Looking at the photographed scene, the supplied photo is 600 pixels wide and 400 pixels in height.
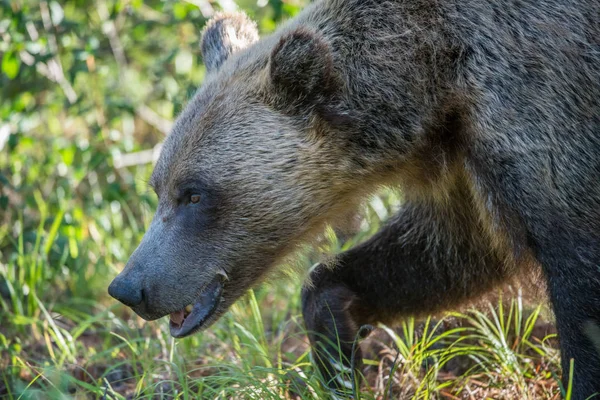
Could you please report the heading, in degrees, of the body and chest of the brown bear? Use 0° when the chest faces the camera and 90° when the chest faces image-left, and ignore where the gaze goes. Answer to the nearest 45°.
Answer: approximately 90°

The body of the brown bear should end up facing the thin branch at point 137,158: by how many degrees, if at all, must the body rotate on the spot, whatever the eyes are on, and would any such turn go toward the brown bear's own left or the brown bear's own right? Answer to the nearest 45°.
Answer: approximately 45° to the brown bear's own right

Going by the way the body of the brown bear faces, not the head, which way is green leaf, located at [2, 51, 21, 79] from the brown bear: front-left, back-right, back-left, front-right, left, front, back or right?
front-right

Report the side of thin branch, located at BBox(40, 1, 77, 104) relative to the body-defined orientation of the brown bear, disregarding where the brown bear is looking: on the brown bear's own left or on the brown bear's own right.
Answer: on the brown bear's own right
